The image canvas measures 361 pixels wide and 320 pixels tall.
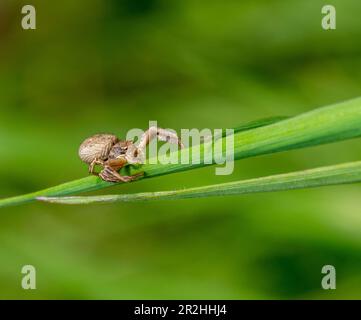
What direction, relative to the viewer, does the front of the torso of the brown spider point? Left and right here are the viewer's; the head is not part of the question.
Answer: facing to the right of the viewer
